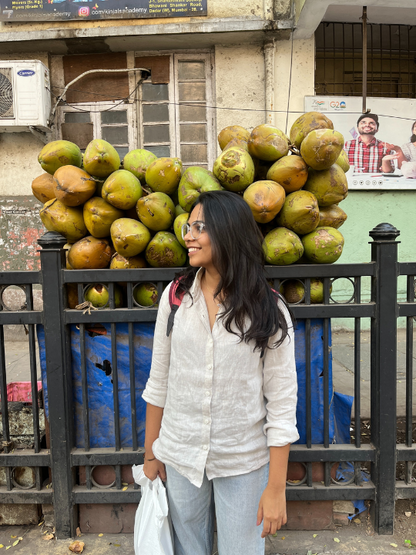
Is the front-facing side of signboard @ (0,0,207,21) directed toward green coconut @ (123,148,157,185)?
yes

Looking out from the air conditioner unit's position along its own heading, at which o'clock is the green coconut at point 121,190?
The green coconut is roughly at 12 o'clock from the air conditioner unit.

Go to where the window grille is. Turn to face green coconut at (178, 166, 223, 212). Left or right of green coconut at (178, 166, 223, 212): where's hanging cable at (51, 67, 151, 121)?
right

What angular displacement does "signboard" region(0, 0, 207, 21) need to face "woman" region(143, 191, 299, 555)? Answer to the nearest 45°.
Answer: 0° — it already faces them

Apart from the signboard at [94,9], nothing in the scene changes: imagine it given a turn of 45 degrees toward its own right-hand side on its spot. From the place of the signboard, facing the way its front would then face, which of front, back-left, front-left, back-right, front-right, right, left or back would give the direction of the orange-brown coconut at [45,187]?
front-left

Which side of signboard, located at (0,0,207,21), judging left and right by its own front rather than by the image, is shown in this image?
front

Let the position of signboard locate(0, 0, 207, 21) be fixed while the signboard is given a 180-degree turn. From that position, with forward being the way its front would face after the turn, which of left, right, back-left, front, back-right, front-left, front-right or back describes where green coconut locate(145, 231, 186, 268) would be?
back

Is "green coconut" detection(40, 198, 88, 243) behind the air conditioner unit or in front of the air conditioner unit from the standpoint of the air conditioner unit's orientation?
in front

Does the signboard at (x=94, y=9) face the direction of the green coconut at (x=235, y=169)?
yes

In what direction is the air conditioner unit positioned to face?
toward the camera

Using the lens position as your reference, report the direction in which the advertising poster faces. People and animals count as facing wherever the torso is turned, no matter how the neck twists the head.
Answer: facing the viewer

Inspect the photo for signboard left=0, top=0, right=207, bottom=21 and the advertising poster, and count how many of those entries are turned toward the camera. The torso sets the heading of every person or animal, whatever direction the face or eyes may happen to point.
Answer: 2

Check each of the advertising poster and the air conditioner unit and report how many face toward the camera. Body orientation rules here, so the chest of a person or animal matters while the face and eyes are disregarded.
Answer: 2

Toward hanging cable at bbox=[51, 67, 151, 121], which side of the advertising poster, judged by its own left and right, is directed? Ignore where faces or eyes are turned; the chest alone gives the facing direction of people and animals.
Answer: right

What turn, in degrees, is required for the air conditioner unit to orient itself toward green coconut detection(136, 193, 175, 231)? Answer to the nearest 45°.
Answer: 0° — it already faces it

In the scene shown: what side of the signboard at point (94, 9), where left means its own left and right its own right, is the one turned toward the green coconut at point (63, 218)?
front
